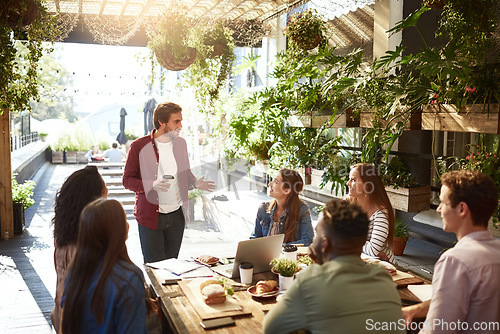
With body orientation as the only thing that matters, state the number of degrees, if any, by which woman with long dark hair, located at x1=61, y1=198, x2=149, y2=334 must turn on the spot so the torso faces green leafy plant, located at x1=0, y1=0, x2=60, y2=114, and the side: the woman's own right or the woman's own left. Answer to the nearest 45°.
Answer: approximately 45° to the woman's own left

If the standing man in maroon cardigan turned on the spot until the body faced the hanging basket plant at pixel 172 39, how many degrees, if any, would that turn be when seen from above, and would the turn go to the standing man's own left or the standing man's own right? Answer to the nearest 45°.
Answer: approximately 135° to the standing man's own left

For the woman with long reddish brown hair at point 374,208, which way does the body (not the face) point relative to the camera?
to the viewer's left

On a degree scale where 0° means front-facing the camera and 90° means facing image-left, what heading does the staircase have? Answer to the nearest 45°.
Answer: approximately 0°

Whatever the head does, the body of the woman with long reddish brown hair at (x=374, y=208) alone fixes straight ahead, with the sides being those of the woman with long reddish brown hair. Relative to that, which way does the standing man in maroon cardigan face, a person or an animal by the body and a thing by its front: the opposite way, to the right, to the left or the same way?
the opposite way

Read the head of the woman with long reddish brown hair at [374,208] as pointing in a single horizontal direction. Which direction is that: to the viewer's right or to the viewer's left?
to the viewer's left

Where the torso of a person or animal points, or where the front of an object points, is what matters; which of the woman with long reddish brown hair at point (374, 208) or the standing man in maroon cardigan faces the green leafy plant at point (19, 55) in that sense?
the woman with long reddish brown hair

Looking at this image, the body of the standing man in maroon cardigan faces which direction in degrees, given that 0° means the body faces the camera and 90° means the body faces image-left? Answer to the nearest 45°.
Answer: approximately 315°

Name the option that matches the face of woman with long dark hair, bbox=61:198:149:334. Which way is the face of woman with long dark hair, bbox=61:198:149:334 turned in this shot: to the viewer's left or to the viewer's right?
to the viewer's right
